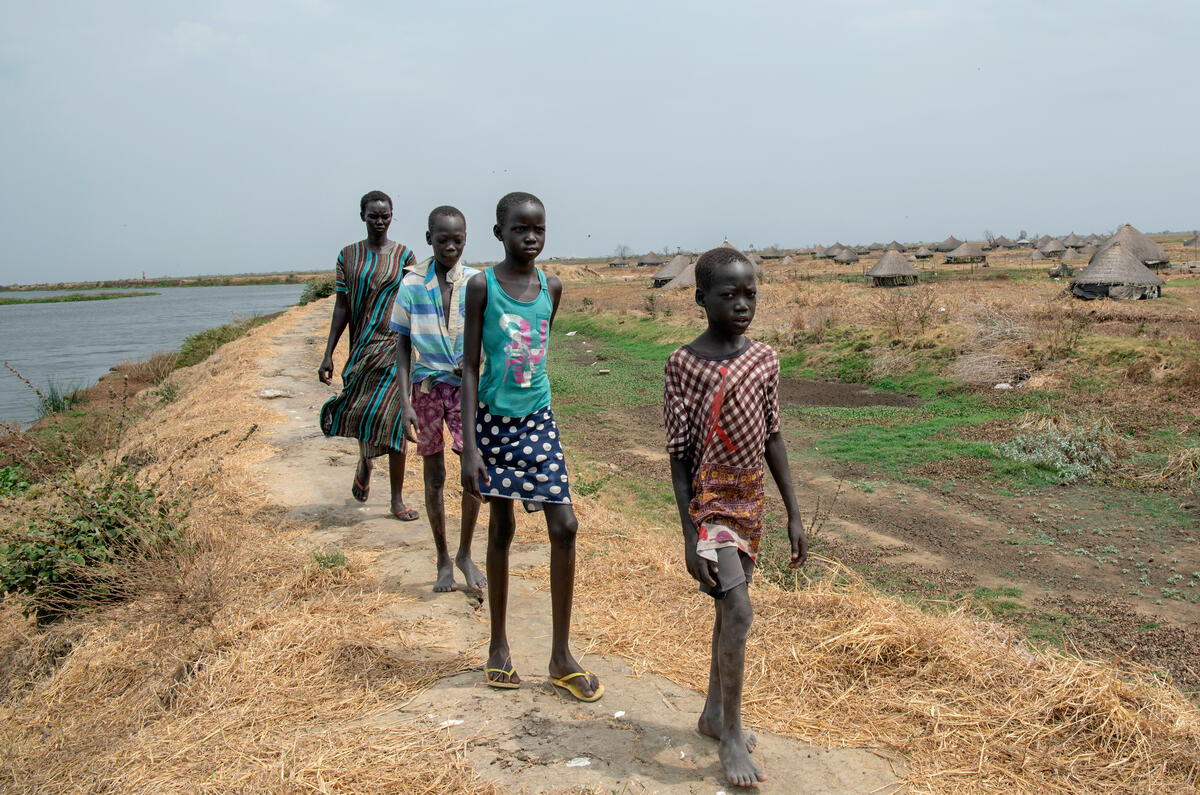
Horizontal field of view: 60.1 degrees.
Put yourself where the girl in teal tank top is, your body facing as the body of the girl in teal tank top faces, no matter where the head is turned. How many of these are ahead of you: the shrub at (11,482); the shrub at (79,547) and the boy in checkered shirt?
1

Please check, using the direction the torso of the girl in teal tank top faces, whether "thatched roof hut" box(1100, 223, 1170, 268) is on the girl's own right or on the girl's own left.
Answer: on the girl's own left

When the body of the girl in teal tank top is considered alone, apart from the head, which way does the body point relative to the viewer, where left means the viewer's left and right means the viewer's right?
facing the viewer and to the right of the viewer

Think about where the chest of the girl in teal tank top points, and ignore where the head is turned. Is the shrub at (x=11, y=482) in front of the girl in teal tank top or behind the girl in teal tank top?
behind

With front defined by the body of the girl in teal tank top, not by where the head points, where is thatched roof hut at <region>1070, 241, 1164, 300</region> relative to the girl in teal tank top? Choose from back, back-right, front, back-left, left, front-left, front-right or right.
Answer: left

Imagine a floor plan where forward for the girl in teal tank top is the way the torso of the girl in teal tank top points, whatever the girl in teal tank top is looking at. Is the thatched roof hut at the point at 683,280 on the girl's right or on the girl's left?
on the girl's left

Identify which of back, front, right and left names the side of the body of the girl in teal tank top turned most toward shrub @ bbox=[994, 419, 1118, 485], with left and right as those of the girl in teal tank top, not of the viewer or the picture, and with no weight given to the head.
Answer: left

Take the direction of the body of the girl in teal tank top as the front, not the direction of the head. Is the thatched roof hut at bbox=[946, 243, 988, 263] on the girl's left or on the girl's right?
on the girl's left

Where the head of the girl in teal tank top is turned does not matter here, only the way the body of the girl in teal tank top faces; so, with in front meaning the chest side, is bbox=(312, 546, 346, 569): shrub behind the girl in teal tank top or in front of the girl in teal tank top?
behind

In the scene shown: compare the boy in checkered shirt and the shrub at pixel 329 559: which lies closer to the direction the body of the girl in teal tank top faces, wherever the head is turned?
the boy in checkered shirt
